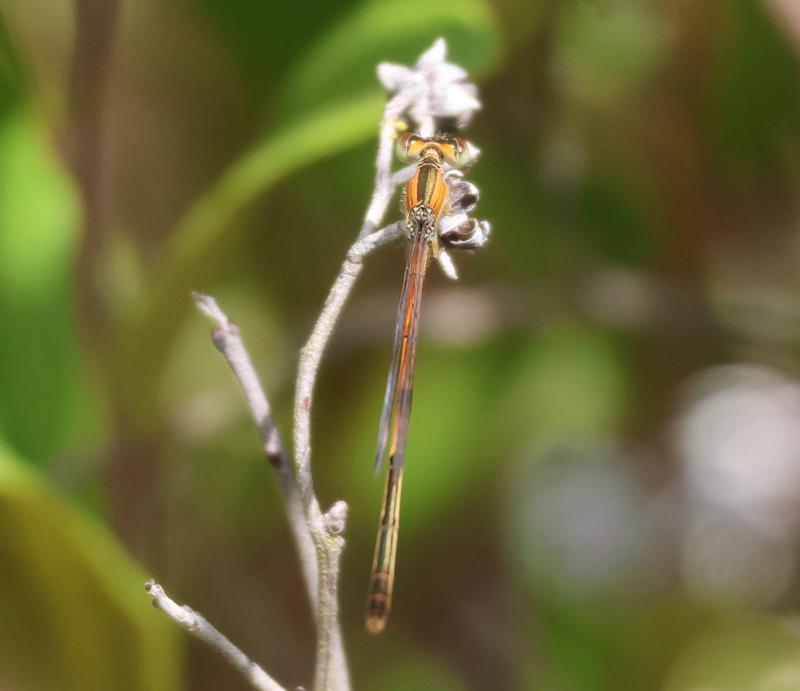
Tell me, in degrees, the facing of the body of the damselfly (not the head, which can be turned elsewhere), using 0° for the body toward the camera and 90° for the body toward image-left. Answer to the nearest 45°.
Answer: approximately 180°
